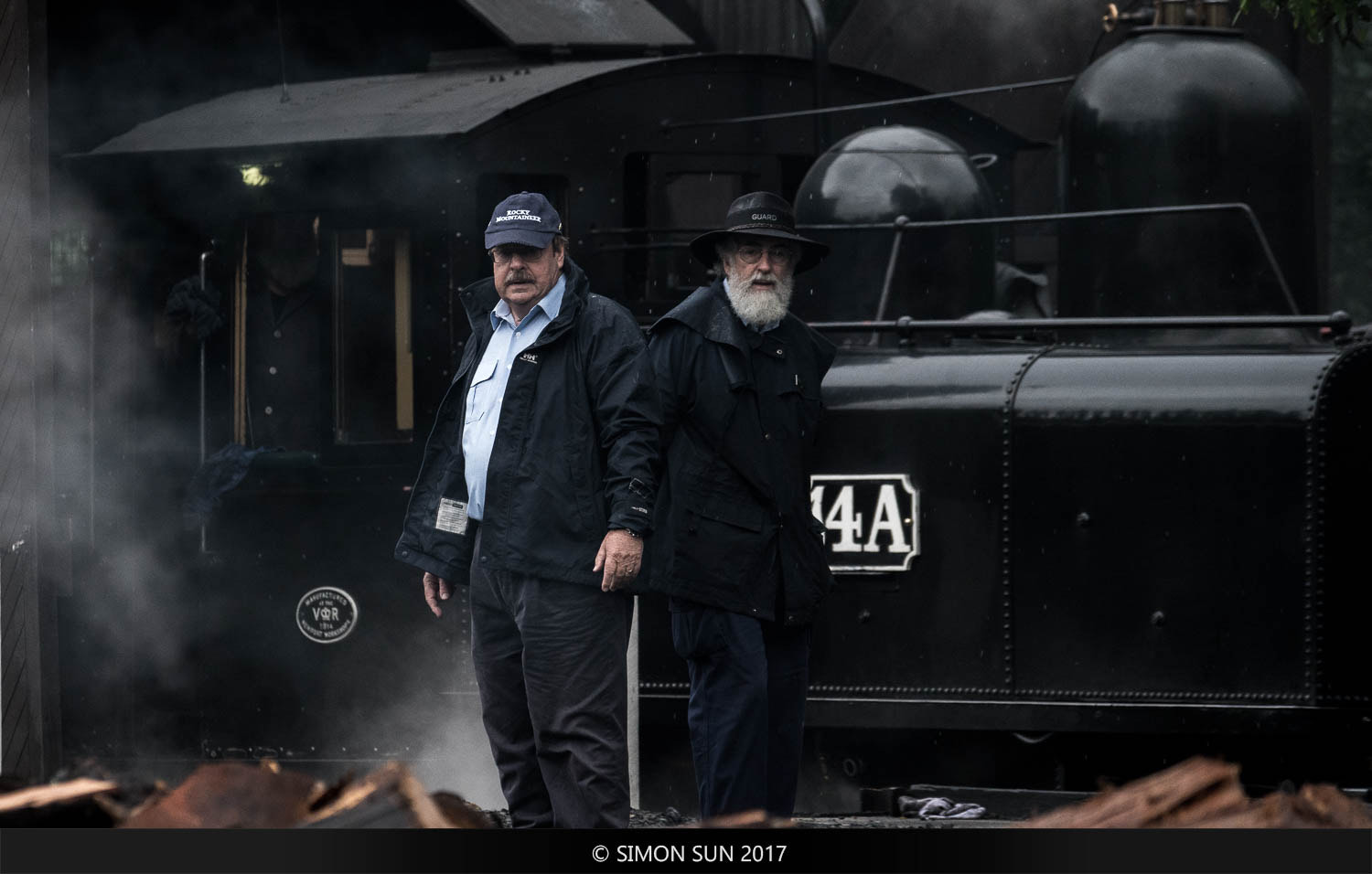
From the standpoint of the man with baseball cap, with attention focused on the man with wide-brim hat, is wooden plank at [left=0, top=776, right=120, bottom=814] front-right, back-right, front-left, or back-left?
back-right

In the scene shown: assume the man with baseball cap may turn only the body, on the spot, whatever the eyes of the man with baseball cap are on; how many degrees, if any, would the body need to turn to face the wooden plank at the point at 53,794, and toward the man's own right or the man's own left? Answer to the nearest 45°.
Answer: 0° — they already face it

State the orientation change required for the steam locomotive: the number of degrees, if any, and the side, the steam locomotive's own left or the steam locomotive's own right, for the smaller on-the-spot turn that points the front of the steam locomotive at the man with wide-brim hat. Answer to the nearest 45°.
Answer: approximately 45° to the steam locomotive's own right

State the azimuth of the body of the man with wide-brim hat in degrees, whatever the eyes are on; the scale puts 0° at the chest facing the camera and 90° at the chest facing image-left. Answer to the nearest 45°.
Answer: approximately 315°

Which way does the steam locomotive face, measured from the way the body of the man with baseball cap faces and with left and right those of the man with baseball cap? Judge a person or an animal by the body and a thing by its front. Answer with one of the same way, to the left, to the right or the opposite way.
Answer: to the left

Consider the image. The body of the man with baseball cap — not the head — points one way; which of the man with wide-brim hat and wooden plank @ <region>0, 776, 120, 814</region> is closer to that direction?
the wooden plank

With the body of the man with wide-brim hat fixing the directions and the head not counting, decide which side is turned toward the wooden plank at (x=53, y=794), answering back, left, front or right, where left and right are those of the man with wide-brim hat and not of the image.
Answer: right

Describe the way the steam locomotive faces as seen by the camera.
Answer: facing the viewer and to the right of the viewer

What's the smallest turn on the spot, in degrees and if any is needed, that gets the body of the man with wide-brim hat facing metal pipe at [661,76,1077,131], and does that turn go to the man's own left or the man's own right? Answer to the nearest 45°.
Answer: approximately 135° to the man's own left

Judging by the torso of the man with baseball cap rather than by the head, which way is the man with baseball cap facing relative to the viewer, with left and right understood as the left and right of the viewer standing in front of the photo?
facing the viewer and to the left of the viewer

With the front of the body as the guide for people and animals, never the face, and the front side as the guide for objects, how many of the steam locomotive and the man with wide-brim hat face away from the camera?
0

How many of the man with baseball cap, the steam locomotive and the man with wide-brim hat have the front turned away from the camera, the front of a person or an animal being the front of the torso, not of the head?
0

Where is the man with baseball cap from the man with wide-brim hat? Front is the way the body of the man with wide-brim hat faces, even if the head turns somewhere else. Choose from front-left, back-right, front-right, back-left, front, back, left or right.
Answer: right

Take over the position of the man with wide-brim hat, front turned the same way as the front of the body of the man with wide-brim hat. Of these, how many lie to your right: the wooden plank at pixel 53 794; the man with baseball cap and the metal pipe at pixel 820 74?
2

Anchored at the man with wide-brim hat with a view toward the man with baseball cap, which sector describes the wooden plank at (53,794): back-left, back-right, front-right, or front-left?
front-left

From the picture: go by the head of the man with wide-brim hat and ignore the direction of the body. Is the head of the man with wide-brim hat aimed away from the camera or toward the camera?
toward the camera
